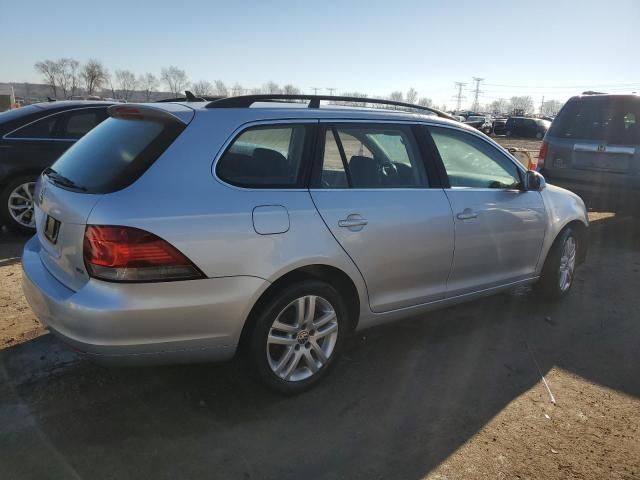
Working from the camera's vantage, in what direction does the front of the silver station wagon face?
facing away from the viewer and to the right of the viewer

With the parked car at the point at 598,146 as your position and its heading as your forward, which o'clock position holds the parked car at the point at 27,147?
the parked car at the point at 27,147 is roughly at 8 o'clock from the parked car at the point at 598,146.

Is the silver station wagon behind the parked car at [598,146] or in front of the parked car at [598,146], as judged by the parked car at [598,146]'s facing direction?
behind

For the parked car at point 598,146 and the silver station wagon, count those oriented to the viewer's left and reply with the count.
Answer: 0

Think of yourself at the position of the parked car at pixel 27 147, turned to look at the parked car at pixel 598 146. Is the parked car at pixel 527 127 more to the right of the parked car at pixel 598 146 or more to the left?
left

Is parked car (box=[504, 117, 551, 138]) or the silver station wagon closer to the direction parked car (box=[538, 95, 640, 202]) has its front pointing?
the parked car

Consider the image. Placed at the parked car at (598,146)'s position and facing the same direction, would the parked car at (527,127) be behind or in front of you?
in front

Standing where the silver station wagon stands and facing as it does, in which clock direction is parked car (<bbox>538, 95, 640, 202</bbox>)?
The parked car is roughly at 12 o'clock from the silver station wagon.

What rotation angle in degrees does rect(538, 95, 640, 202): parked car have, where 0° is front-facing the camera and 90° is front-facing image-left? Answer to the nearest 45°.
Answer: approximately 180°

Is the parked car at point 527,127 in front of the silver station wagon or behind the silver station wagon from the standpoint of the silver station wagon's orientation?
in front

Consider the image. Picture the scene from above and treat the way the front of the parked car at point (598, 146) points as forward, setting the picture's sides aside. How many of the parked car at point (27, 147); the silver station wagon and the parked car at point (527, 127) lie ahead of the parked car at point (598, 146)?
1

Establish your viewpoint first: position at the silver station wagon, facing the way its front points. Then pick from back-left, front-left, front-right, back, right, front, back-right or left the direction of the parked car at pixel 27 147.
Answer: left
